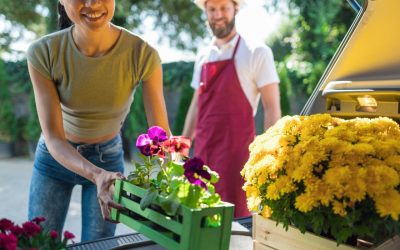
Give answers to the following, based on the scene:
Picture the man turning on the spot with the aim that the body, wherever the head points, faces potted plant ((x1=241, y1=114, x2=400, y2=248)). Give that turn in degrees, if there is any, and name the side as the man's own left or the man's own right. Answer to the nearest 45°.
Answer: approximately 45° to the man's own left

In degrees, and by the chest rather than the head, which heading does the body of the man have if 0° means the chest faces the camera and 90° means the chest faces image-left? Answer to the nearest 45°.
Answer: approximately 45°

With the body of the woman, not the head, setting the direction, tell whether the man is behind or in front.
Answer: behind

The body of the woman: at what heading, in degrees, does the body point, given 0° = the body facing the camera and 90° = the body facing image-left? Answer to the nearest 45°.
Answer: approximately 0°

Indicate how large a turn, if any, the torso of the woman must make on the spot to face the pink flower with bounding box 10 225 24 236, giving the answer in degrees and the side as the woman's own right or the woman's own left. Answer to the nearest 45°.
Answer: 0° — they already face it

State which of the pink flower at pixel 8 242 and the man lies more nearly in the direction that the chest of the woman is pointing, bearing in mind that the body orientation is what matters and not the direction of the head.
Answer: the pink flower
